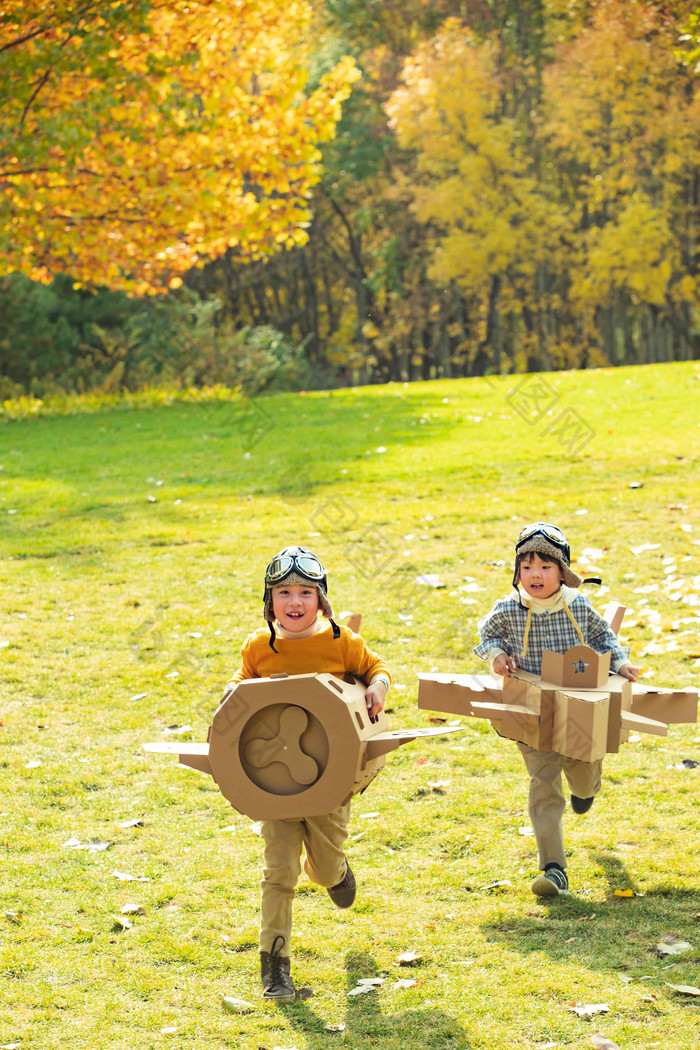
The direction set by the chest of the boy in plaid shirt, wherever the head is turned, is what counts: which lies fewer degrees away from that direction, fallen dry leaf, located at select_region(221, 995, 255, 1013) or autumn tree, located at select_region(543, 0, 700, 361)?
the fallen dry leaf

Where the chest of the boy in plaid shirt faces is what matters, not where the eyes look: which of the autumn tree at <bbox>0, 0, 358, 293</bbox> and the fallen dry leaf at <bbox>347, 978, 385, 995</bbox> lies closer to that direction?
the fallen dry leaf

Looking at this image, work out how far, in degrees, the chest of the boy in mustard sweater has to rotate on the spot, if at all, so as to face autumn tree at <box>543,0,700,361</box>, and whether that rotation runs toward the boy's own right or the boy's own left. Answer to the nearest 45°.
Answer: approximately 180°

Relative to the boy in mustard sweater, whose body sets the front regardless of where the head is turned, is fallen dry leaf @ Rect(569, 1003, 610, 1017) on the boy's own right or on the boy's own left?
on the boy's own left

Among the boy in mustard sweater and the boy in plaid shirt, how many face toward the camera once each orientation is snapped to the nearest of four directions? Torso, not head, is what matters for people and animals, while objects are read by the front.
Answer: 2

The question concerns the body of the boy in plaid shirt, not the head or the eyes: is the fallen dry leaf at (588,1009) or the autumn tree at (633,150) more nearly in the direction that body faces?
the fallen dry leaf

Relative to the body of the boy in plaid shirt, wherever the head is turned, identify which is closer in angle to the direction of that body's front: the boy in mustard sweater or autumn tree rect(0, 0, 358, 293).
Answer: the boy in mustard sweater

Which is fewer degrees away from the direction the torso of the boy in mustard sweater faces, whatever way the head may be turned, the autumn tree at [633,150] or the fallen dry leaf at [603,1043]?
the fallen dry leaf
